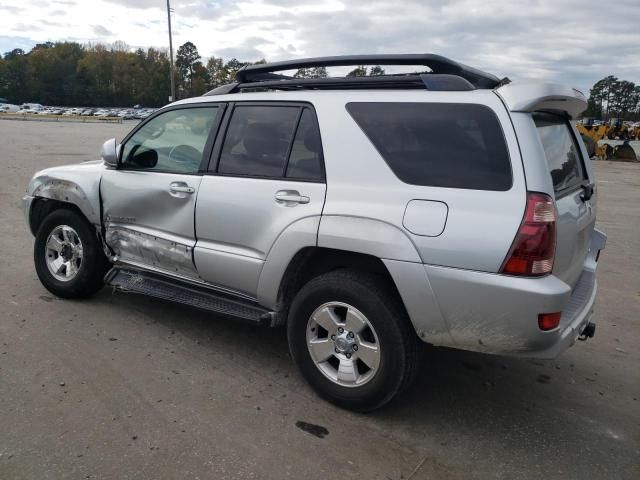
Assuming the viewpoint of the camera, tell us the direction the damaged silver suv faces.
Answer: facing away from the viewer and to the left of the viewer
